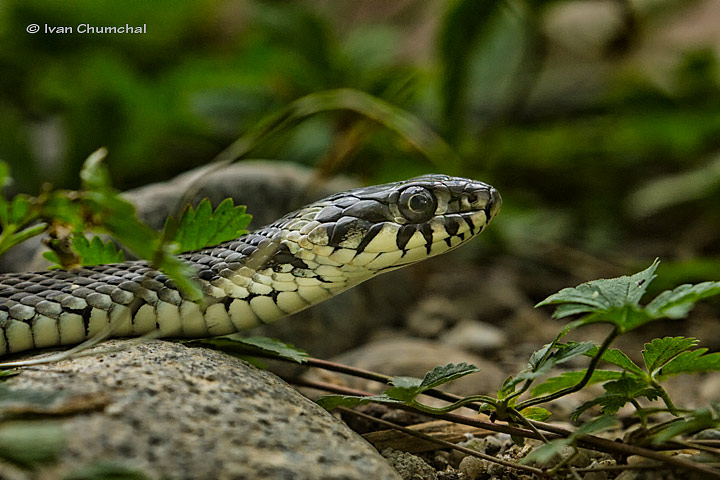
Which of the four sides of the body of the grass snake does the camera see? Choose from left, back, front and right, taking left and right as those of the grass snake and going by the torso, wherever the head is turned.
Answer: right

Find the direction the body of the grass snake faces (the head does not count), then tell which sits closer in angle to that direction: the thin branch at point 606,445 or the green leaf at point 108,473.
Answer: the thin branch

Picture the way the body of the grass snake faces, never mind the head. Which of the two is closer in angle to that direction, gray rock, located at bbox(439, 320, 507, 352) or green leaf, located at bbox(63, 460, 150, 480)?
the gray rock

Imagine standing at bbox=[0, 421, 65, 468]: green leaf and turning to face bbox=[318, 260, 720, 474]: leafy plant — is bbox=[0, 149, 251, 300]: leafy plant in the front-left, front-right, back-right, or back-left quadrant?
front-left

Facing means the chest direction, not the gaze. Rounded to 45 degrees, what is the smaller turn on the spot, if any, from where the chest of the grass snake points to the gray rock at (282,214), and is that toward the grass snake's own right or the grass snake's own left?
approximately 90° to the grass snake's own left

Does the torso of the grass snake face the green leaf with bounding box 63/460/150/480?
no

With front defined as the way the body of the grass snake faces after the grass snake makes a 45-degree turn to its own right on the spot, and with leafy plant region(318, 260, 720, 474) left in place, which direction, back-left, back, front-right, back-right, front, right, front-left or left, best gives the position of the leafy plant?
front
